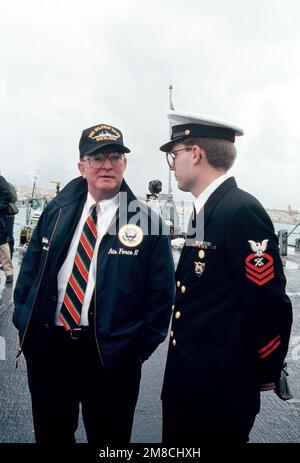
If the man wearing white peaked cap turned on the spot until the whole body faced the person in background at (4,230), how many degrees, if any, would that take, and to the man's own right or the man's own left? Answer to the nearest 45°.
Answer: approximately 45° to the man's own right

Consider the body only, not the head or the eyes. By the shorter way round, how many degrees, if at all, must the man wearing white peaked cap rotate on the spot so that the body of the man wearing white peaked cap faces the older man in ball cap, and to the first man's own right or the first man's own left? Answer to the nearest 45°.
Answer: approximately 45° to the first man's own right

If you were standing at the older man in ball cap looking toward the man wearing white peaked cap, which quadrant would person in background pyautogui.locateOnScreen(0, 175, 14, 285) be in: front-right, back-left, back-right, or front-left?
back-left

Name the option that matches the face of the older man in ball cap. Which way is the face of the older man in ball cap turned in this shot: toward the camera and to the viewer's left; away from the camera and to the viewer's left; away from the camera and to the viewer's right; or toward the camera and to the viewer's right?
toward the camera and to the viewer's right

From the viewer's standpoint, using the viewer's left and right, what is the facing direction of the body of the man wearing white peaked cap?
facing to the left of the viewer

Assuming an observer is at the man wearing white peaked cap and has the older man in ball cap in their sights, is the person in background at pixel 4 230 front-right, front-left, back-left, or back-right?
front-right

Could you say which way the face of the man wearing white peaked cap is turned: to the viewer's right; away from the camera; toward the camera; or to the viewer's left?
to the viewer's left
